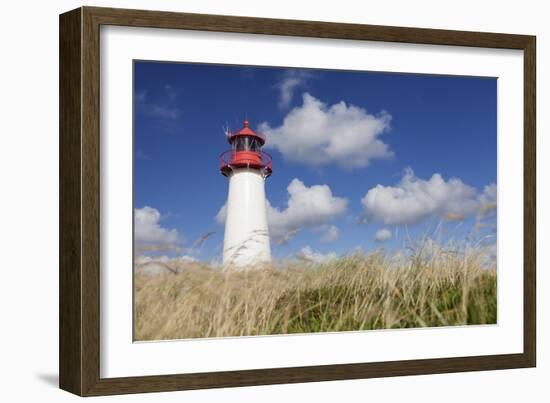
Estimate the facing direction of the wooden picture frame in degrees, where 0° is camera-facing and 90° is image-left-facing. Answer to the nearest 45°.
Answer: approximately 315°
